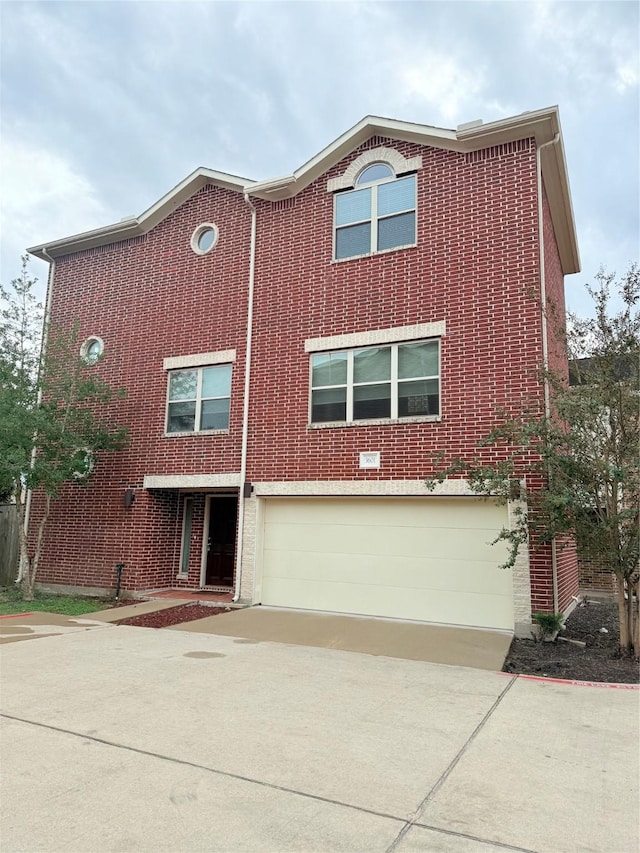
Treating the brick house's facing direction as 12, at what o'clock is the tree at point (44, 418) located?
The tree is roughly at 2 o'clock from the brick house.

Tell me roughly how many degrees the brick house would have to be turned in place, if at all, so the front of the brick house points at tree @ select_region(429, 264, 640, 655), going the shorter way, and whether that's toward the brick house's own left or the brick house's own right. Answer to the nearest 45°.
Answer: approximately 90° to the brick house's own left

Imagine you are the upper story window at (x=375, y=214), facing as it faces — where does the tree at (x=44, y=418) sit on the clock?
The tree is roughly at 2 o'clock from the upper story window.

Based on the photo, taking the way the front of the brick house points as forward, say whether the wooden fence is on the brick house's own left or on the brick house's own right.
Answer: on the brick house's own right

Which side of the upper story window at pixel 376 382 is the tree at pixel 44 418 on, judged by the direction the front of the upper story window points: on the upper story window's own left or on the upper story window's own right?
on the upper story window's own right

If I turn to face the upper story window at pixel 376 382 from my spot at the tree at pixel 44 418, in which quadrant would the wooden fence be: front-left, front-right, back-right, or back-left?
back-left

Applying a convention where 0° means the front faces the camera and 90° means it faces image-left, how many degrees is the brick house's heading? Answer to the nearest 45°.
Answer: approximately 45°

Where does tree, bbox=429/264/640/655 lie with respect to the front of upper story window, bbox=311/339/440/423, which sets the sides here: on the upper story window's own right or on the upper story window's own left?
on the upper story window's own left

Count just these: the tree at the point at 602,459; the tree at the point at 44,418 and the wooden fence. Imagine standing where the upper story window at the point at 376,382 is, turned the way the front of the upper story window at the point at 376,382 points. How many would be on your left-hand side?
1

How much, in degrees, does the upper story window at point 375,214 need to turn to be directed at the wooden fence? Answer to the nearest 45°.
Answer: approximately 45° to its right
